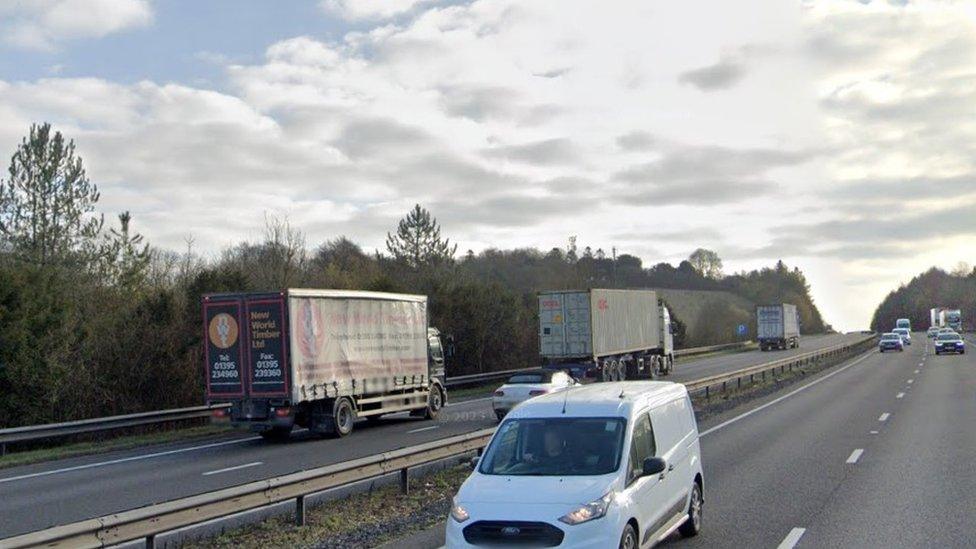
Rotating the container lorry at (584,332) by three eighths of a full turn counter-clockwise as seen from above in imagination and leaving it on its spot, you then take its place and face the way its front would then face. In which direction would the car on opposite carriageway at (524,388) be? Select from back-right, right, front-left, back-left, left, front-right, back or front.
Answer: left

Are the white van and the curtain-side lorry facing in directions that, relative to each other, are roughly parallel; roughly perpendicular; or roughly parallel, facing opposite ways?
roughly parallel, facing opposite ways

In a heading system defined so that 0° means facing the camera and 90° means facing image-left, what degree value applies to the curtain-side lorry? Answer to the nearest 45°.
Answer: approximately 225°

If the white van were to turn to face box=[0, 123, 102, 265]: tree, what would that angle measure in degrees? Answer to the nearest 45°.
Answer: approximately 90° to its right

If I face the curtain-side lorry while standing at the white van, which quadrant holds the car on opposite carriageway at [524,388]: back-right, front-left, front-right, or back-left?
front-right

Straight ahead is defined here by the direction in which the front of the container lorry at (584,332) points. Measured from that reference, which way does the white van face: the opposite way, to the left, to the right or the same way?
the opposite way

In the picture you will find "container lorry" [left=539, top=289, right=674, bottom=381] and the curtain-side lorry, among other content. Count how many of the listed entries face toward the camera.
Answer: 0

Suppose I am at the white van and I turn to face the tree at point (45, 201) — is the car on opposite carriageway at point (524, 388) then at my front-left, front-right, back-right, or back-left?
front-right

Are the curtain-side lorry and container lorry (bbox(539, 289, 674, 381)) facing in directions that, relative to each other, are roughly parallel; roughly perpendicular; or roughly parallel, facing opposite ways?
roughly parallel

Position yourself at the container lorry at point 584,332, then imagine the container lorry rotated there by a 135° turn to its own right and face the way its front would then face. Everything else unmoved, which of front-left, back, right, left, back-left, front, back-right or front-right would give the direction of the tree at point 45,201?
right

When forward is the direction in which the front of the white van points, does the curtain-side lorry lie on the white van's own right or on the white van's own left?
on the white van's own right

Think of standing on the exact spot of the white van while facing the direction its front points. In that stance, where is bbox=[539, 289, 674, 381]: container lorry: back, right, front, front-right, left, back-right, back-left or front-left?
back-right

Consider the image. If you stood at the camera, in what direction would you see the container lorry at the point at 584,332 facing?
facing away from the viewer and to the right of the viewer

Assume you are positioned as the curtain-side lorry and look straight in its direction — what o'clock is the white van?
The white van is roughly at 4 o'clock from the curtain-side lorry.

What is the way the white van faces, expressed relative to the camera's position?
facing the viewer and to the left of the viewer

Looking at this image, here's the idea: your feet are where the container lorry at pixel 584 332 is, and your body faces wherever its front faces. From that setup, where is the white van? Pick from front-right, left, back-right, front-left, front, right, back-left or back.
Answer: back-right

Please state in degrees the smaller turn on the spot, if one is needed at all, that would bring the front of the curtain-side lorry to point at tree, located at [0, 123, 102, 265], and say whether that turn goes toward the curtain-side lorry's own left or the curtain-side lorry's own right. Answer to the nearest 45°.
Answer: approximately 90° to the curtain-side lorry's own left
